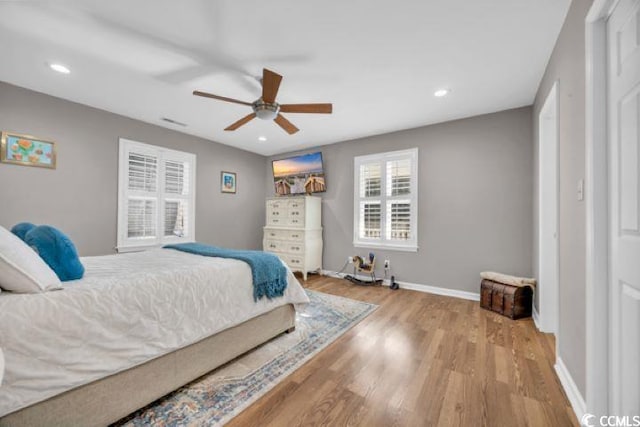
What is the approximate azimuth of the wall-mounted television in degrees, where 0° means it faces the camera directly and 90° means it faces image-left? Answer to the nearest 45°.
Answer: approximately 45°

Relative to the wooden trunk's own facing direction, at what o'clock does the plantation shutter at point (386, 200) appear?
The plantation shutter is roughly at 2 o'clock from the wooden trunk.

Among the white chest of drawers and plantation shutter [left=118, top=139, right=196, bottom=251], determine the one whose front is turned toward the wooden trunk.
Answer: the plantation shutter

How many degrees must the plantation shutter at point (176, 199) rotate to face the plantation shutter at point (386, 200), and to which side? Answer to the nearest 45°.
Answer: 0° — it already faces it

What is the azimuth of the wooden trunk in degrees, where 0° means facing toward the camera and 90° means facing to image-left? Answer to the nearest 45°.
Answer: approximately 45°

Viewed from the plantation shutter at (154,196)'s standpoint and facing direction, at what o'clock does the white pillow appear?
The white pillow is roughly at 2 o'clock from the plantation shutter.

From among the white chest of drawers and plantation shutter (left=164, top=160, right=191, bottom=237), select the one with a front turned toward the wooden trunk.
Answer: the plantation shutter

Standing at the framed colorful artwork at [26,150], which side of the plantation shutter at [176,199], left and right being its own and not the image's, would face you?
right

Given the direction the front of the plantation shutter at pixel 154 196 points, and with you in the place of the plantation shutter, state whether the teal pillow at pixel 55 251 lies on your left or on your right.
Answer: on your right

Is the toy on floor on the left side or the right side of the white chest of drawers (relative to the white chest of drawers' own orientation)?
on its left

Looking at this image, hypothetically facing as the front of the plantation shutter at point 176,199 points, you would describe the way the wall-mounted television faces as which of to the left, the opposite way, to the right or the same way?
to the right

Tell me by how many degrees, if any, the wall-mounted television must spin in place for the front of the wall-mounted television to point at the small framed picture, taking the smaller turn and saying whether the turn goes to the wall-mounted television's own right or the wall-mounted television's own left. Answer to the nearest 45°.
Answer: approximately 45° to the wall-mounted television's own right
